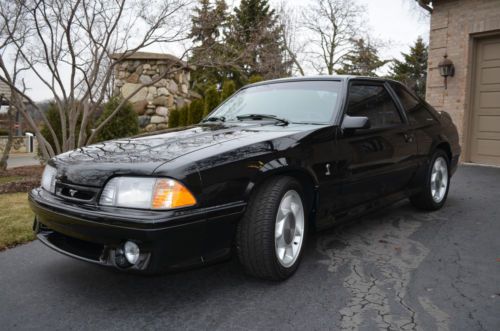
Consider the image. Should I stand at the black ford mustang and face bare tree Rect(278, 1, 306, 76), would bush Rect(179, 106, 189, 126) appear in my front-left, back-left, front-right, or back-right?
front-left

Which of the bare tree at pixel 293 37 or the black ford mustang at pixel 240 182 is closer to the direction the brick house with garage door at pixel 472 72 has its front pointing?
the black ford mustang

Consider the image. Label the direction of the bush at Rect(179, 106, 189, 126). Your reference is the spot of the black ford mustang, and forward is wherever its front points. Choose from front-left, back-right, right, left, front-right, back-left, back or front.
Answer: back-right

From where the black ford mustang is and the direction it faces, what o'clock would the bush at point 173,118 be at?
The bush is roughly at 4 o'clock from the black ford mustang.

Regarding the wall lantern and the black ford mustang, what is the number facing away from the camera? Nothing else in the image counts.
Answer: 0

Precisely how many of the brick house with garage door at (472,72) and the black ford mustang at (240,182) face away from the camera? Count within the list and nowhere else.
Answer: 0

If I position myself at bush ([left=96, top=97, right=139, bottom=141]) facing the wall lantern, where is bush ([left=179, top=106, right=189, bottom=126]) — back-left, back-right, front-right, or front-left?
front-left

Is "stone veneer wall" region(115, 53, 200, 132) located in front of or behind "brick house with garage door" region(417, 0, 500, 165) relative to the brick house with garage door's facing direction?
in front

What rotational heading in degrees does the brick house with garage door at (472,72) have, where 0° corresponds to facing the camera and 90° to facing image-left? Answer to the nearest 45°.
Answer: approximately 45°

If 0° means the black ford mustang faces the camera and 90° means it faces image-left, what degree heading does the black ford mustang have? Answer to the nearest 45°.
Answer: approximately 45°

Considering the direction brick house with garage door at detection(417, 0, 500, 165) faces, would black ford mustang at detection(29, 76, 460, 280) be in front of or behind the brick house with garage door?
in front
